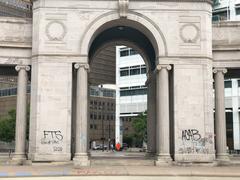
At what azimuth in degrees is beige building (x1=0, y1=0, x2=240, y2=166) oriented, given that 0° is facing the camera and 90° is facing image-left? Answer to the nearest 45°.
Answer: approximately 0°

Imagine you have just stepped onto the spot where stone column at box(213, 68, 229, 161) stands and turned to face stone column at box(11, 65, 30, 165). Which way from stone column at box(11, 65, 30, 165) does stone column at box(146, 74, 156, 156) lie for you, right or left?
right

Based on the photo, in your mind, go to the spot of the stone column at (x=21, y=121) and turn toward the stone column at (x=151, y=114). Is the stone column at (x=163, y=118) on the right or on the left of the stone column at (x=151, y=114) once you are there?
right

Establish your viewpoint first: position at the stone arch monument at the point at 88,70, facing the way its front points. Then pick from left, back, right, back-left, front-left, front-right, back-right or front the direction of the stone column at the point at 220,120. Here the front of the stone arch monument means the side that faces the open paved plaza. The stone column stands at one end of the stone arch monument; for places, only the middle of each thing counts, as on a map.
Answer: left
